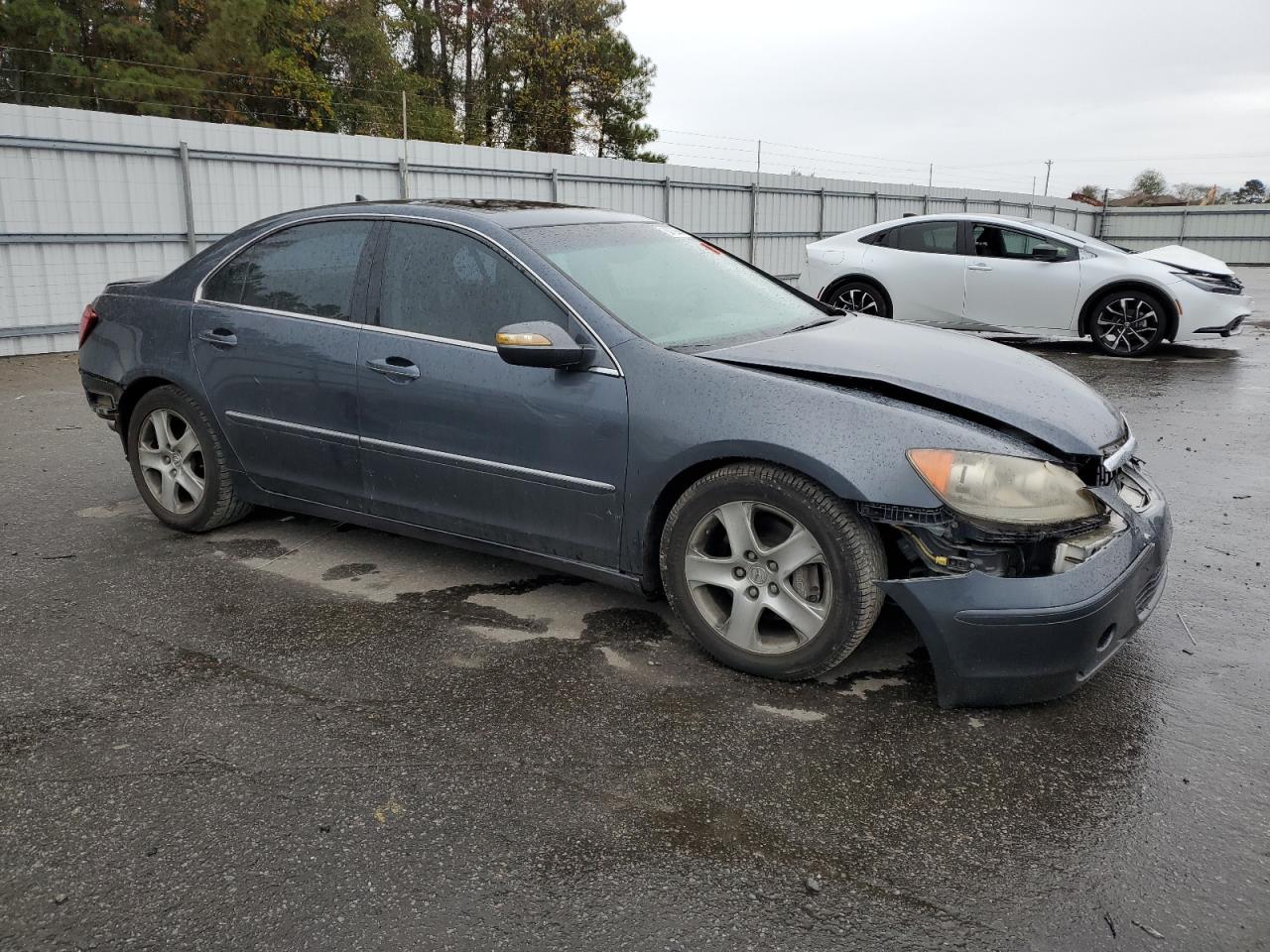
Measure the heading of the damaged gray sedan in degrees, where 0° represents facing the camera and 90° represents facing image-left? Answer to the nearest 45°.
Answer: approximately 315°

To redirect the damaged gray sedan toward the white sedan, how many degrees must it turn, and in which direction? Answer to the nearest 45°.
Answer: approximately 90° to its left
